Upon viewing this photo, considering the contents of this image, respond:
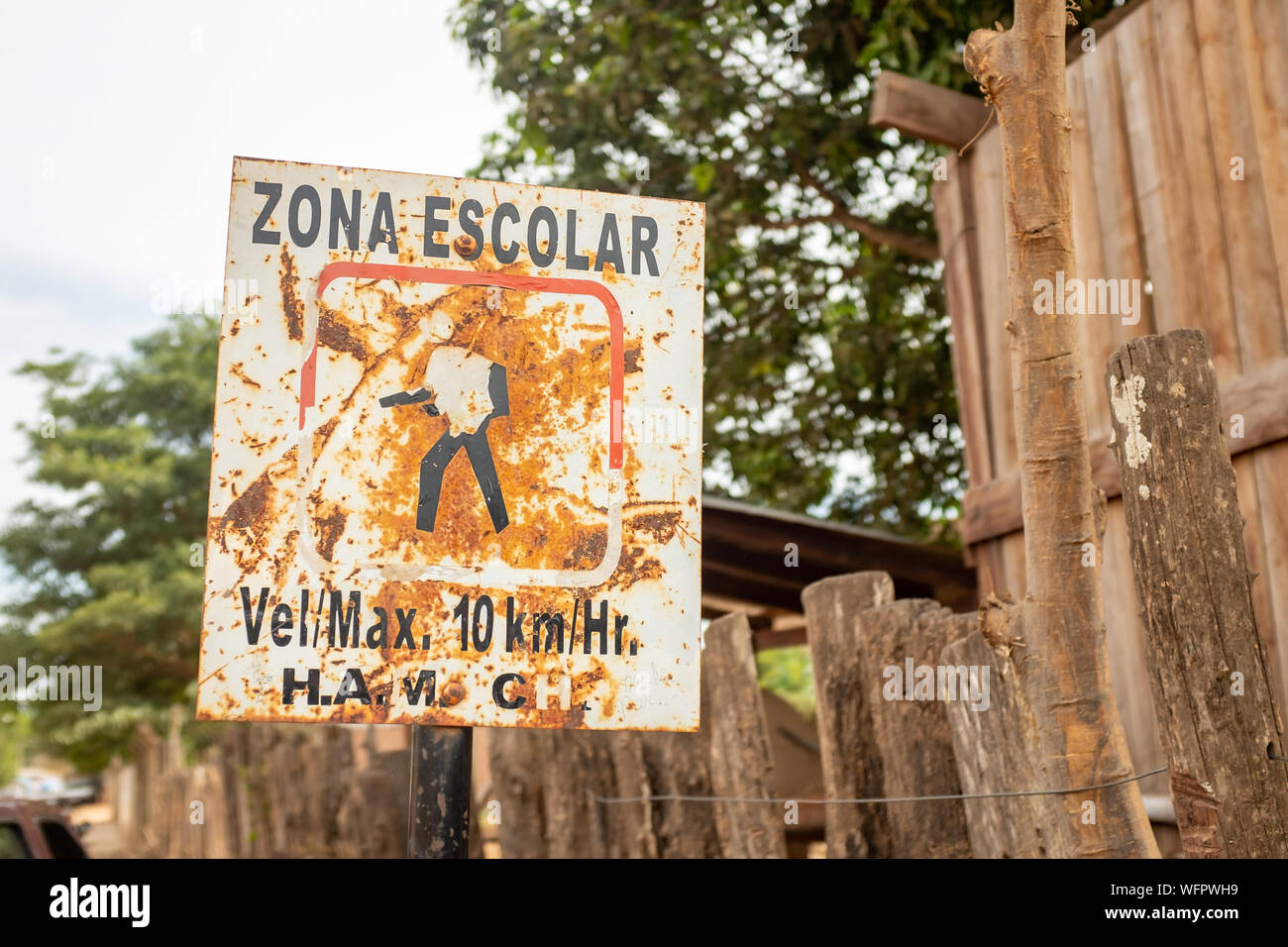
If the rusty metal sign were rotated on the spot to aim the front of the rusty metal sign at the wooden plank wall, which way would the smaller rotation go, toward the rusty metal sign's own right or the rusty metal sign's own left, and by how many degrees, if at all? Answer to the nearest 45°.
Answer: approximately 135° to the rusty metal sign's own left

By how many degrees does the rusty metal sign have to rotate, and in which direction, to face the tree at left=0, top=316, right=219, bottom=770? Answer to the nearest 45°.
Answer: approximately 180°

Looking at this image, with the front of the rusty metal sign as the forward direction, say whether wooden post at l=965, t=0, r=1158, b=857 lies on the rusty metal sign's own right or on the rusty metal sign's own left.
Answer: on the rusty metal sign's own left

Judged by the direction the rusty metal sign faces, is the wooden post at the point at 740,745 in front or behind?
behind

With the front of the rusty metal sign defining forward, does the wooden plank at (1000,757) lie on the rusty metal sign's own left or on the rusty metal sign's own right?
on the rusty metal sign's own left

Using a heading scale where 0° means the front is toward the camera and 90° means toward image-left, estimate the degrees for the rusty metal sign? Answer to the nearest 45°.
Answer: approximately 0°

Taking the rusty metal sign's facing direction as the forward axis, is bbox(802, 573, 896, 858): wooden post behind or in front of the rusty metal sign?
behind
